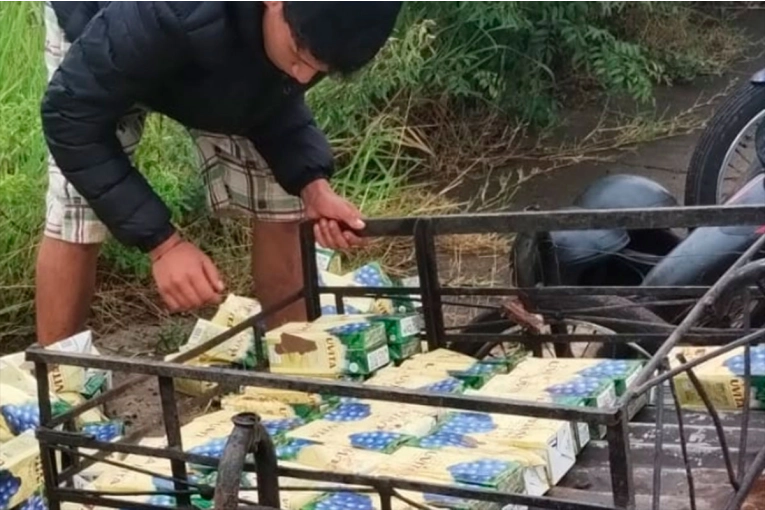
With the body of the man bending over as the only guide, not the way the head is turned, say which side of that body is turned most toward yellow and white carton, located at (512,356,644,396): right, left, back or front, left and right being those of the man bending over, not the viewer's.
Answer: front

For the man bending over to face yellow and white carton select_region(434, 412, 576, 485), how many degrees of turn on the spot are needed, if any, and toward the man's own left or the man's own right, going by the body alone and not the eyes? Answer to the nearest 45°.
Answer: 0° — they already face it

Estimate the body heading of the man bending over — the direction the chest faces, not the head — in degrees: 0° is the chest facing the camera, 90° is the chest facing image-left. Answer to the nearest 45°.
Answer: approximately 315°
